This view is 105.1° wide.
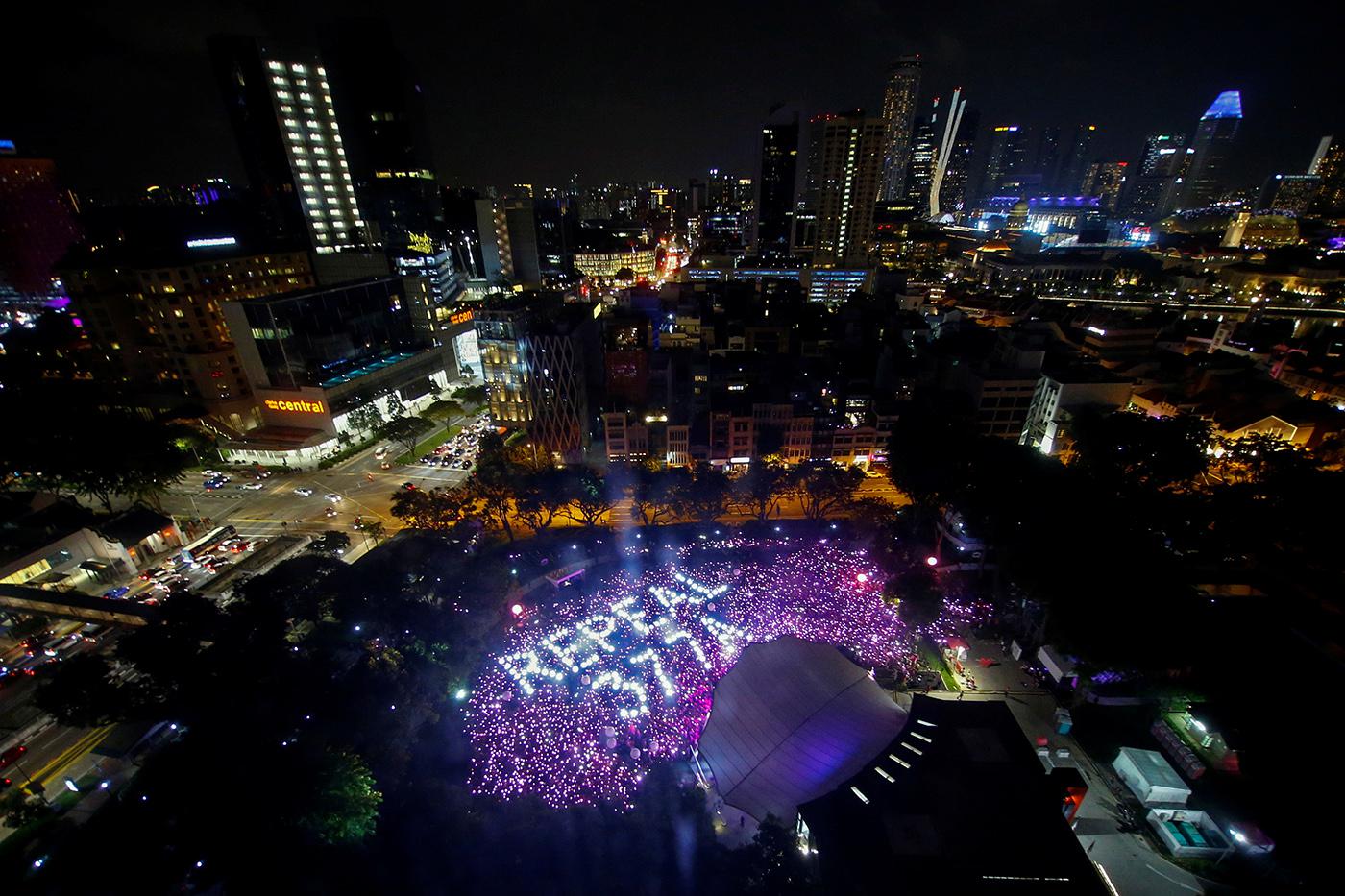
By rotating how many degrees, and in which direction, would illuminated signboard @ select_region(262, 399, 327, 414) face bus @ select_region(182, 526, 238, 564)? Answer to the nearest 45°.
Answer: approximately 45° to its right

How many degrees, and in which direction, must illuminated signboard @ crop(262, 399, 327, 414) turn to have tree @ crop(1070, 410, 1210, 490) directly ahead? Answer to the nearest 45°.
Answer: approximately 45° to its left

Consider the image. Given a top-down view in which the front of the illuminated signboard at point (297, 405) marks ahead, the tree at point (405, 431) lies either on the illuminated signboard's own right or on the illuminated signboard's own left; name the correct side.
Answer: on the illuminated signboard's own left

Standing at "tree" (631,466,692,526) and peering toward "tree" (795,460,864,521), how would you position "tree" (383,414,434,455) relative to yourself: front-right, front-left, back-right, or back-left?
back-left

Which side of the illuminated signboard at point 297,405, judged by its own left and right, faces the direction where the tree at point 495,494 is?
left

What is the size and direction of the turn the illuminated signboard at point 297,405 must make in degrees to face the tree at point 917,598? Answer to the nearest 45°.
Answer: approximately 45° to its left

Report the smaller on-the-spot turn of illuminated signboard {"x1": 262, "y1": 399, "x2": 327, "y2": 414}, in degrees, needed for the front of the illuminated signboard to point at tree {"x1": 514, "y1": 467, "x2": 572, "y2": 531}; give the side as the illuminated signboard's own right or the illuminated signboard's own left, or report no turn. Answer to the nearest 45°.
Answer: approximately 45° to the illuminated signboard's own left

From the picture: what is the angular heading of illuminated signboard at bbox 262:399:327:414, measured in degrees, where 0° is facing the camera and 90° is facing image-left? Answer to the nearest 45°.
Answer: approximately 0°
